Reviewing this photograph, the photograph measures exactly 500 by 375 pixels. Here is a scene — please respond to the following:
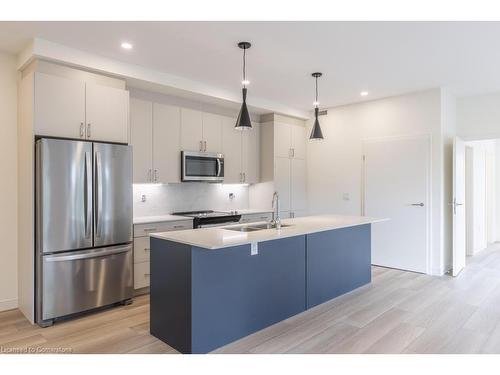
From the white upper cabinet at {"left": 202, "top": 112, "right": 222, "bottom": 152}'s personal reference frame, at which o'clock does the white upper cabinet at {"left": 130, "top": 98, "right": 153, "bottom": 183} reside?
the white upper cabinet at {"left": 130, "top": 98, "right": 153, "bottom": 183} is roughly at 3 o'clock from the white upper cabinet at {"left": 202, "top": 112, "right": 222, "bottom": 152}.

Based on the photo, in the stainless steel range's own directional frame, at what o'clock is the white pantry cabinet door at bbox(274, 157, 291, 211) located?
The white pantry cabinet door is roughly at 9 o'clock from the stainless steel range.

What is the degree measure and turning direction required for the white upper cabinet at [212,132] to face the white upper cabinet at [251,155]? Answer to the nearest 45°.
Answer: approximately 90° to its left

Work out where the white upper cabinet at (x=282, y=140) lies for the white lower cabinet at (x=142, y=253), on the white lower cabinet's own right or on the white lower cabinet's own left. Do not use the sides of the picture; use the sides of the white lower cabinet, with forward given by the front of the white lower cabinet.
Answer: on the white lower cabinet's own left

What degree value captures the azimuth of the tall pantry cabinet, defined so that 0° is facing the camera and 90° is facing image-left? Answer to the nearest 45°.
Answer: approximately 315°

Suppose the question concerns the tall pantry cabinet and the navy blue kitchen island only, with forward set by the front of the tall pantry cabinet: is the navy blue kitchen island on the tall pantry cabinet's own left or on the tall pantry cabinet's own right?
on the tall pantry cabinet's own right

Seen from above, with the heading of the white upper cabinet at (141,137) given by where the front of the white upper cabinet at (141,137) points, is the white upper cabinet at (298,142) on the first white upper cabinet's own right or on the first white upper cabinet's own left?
on the first white upper cabinet's own left
